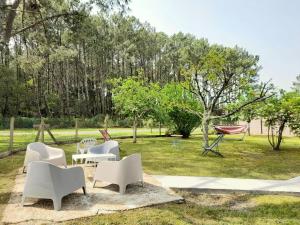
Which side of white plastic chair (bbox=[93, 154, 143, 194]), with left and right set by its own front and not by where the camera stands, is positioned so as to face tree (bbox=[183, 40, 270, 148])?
right

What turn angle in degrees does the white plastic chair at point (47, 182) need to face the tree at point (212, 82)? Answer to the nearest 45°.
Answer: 0° — it already faces it

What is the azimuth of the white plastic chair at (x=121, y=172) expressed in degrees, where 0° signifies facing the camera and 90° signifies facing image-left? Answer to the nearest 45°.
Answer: approximately 135°

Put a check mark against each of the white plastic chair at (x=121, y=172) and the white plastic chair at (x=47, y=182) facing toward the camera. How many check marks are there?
0

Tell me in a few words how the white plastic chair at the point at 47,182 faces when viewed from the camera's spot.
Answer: facing away from the viewer and to the right of the viewer

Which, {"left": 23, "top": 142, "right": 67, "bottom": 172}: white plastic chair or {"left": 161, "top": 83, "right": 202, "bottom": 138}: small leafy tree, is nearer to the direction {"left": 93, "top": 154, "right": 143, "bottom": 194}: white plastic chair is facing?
the white plastic chair

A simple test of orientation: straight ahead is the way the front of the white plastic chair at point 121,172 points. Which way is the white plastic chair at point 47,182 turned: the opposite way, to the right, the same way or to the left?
to the right

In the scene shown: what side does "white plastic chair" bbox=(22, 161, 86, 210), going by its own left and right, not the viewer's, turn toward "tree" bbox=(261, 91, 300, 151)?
front

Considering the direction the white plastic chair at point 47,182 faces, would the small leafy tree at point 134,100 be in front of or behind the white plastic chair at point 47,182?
in front

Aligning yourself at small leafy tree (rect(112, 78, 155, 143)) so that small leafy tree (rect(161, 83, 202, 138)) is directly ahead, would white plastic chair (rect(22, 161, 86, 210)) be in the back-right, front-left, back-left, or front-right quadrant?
back-right

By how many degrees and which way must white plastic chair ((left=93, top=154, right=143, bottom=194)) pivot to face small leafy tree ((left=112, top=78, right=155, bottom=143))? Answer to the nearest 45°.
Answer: approximately 45° to its right

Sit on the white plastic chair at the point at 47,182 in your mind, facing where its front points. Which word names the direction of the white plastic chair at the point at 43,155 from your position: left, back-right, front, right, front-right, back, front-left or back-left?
front-left

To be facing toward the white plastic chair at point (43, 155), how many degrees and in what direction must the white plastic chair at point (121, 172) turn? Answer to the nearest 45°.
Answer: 0° — it already faces it
